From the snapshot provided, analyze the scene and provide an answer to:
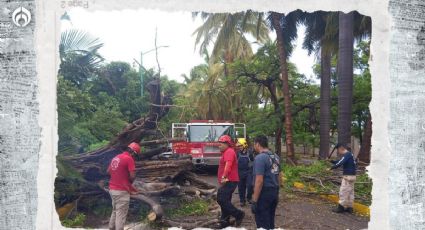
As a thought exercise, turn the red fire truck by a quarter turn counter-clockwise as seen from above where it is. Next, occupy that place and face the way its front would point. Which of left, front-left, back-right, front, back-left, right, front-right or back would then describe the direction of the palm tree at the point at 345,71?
front-right

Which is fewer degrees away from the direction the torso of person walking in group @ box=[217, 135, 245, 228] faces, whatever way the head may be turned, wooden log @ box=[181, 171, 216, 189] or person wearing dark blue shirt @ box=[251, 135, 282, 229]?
the wooden log

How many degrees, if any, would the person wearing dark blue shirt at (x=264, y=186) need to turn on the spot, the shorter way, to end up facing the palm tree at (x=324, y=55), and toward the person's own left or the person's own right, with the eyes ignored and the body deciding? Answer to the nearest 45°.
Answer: approximately 45° to the person's own right

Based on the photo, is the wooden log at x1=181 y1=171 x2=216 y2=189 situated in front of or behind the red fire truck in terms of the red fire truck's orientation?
in front

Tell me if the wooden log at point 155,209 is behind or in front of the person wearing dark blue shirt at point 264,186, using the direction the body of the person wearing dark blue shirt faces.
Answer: in front

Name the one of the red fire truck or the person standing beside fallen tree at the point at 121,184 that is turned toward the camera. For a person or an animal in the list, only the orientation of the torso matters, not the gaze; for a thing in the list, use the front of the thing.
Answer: the red fire truck

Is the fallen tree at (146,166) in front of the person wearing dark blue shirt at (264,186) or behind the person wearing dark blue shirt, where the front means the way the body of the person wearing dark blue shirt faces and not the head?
in front

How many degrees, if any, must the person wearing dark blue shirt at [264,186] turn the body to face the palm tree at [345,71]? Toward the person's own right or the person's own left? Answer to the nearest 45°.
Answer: approximately 45° to the person's own right

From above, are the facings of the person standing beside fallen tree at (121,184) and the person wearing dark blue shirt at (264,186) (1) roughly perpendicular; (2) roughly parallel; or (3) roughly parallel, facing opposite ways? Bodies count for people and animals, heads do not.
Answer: roughly perpendicular

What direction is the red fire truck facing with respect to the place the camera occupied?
facing the viewer

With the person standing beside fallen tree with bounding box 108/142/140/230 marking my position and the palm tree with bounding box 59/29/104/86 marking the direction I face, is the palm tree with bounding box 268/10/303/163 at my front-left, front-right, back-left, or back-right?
front-right

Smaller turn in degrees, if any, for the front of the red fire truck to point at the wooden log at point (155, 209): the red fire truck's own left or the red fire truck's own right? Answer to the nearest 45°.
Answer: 0° — it already faces it

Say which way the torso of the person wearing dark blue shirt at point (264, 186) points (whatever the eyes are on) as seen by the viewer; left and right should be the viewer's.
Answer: facing away from the viewer and to the left of the viewer
